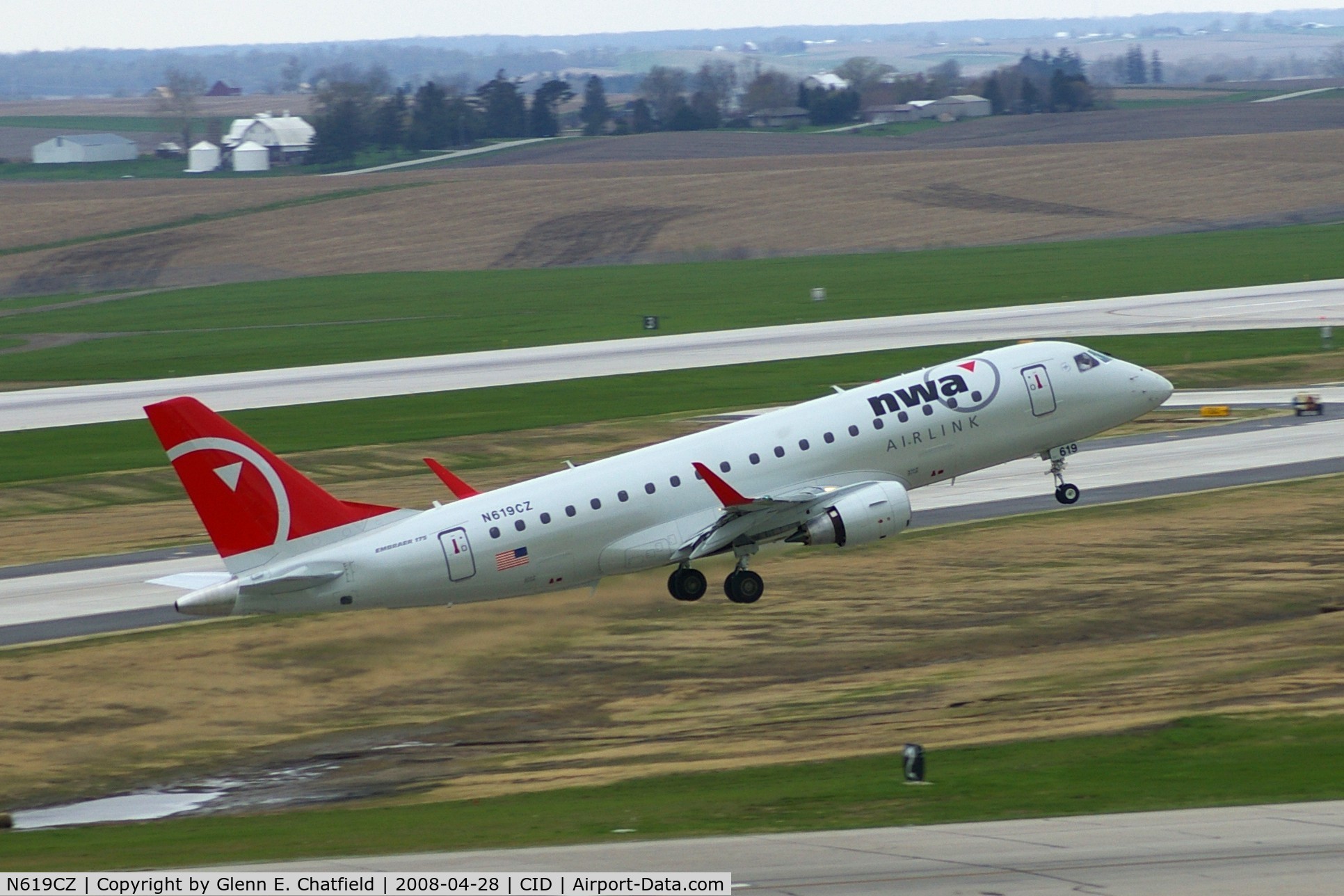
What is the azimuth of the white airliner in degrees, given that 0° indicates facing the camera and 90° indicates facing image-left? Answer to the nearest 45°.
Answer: approximately 270°
